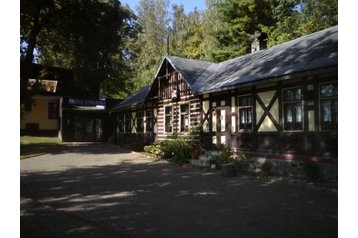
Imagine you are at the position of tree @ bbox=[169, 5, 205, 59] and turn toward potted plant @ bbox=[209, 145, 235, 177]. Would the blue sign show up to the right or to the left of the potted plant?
right

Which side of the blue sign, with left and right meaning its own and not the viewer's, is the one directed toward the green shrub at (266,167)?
front

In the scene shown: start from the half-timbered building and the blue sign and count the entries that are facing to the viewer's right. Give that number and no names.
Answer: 0

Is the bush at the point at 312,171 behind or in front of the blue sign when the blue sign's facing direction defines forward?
in front

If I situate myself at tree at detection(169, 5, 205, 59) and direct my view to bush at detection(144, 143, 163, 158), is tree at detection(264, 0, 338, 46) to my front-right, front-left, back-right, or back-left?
front-left

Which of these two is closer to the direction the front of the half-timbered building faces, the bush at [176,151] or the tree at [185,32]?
the bush

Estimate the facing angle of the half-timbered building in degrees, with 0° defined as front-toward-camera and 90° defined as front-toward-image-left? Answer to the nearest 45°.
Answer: approximately 45°

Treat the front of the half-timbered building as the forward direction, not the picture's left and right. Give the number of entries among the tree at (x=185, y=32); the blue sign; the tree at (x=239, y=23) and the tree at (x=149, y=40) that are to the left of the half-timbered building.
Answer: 0

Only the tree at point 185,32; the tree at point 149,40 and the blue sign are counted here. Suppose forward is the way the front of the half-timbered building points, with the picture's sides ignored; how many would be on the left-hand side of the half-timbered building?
0

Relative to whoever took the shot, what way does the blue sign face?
facing the viewer

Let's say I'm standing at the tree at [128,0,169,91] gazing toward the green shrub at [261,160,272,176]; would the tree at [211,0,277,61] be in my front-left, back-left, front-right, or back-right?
front-left

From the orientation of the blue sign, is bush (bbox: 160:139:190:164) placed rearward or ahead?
ahead

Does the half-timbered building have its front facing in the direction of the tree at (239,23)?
no
